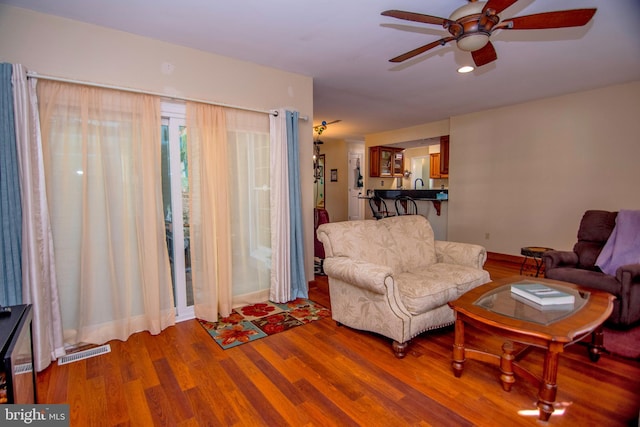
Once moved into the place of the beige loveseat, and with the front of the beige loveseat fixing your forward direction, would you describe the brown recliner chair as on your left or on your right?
on your left

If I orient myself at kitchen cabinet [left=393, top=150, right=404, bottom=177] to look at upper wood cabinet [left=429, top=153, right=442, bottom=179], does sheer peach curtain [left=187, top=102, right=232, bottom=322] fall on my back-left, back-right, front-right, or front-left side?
back-right

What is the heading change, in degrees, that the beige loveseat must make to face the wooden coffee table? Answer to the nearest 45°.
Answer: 0° — it already faces it

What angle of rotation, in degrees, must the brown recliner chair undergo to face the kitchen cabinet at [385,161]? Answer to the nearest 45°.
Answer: approximately 90° to its right

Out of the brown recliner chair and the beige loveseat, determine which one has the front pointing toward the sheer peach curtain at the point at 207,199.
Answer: the brown recliner chair

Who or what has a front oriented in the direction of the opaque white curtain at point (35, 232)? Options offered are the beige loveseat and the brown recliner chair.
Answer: the brown recliner chair

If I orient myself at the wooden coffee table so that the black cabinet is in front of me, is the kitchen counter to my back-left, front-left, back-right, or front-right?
back-right

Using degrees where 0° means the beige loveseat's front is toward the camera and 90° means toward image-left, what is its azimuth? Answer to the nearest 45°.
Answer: approximately 315°

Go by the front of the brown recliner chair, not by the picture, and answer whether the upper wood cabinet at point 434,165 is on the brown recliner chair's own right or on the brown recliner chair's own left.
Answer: on the brown recliner chair's own right
